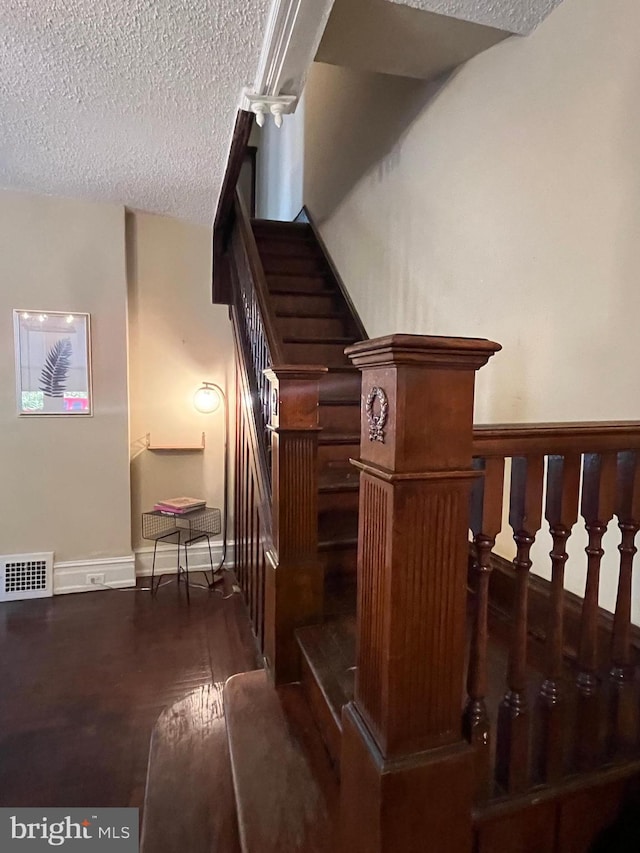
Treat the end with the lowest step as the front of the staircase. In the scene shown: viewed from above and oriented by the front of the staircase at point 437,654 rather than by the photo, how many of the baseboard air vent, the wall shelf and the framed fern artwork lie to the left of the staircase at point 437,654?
0

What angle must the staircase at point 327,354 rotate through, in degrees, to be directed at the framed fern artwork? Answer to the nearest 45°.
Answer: approximately 90° to its right

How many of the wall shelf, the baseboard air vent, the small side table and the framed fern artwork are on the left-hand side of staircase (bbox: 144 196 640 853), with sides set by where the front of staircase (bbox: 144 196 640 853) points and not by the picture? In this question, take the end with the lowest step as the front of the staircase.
0

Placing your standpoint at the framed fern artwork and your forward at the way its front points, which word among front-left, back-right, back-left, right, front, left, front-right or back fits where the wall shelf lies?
left

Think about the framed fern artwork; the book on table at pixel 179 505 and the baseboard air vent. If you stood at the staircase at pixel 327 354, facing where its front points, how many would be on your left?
0

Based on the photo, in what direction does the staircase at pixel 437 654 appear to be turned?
toward the camera

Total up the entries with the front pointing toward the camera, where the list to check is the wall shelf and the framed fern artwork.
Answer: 2

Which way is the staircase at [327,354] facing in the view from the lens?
facing the viewer

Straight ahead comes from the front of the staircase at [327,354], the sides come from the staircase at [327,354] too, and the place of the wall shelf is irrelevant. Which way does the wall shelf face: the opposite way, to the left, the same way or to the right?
the same way
